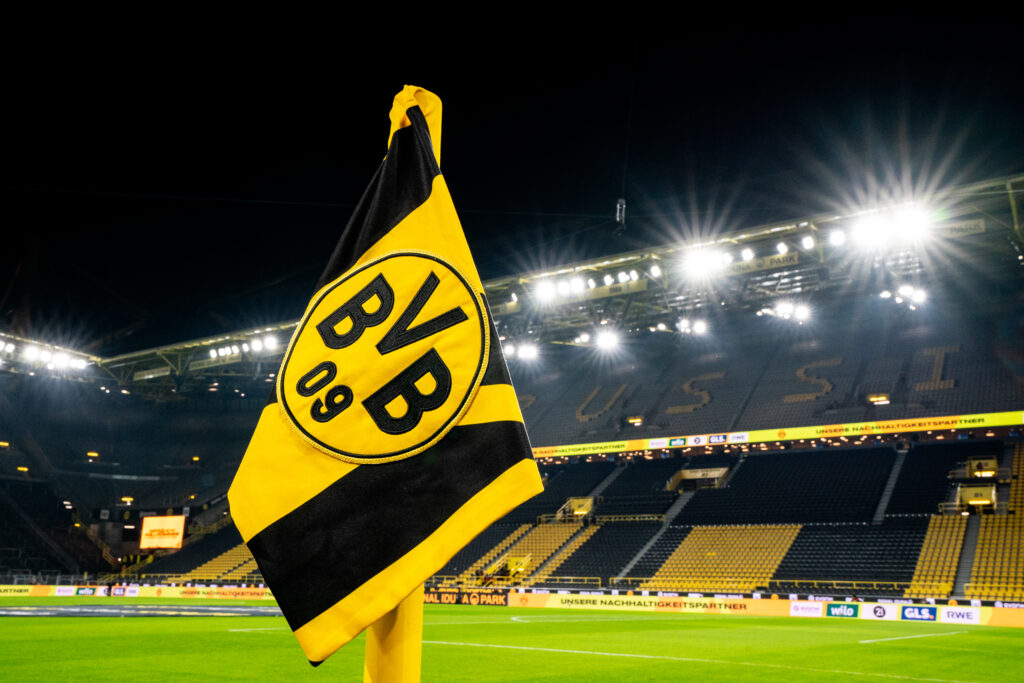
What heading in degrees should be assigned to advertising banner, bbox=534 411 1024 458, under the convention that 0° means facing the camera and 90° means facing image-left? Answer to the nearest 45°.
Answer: approximately 45°

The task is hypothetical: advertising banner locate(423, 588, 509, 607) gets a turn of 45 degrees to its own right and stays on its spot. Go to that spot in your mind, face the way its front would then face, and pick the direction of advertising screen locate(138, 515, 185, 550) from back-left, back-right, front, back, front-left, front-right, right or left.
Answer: right

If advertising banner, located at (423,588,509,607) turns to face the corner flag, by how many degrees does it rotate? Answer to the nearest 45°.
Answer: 0° — it already faces it

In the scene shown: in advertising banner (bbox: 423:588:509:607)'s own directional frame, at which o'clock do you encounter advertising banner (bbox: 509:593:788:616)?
advertising banner (bbox: 509:593:788:616) is roughly at 10 o'clock from advertising banner (bbox: 423:588:509:607).

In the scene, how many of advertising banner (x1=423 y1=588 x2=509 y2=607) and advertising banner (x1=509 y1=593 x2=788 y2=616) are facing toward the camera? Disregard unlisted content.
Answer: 2

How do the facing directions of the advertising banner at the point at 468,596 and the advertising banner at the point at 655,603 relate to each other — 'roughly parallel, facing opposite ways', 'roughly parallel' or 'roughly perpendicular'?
roughly parallel

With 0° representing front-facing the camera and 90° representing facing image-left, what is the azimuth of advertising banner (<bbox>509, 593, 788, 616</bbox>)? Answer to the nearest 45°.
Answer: approximately 0°

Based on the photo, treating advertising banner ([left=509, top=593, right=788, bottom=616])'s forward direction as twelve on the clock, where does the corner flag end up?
The corner flag is roughly at 12 o'clock from the advertising banner.

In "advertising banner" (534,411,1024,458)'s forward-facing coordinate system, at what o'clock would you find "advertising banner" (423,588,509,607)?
"advertising banner" (423,588,509,607) is roughly at 1 o'clock from "advertising banner" (534,411,1024,458).

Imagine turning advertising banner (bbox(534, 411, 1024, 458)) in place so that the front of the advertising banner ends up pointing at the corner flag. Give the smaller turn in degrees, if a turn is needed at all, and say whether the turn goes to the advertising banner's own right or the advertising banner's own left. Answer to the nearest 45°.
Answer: approximately 45° to the advertising banner's own left

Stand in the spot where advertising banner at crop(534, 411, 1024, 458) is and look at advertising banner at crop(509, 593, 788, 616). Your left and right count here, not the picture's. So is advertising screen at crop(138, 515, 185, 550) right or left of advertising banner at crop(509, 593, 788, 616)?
right

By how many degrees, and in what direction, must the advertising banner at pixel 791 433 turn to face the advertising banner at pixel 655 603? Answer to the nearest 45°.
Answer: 0° — it already faces it

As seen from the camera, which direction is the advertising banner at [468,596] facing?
toward the camera

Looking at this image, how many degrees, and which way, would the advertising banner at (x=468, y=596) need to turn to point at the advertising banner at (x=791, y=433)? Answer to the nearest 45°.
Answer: approximately 90° to its left
